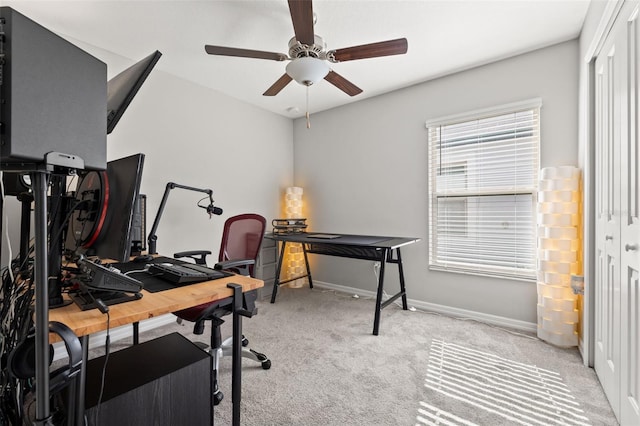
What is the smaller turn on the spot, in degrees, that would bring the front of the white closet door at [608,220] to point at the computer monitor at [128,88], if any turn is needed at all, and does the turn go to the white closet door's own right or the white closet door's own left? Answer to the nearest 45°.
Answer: approximately 45° to the white closet door's own left

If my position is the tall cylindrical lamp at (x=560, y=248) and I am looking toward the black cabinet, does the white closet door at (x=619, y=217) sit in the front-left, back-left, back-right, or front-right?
front-left

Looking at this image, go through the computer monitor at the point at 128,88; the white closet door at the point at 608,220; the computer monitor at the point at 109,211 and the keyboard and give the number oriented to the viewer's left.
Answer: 1

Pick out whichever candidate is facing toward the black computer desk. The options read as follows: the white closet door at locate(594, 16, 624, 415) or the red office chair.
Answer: the white closet door

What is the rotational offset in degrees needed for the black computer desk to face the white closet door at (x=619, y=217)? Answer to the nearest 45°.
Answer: approximately 90° to its left

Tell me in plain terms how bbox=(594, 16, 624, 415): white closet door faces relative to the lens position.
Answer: facing to the left of the viewer

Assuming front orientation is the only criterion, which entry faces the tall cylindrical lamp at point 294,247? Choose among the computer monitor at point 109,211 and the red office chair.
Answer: the computer monitor

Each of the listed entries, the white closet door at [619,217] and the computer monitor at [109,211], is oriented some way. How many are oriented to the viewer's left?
1

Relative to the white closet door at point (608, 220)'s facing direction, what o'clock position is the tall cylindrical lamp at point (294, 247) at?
The tall cylindrical lamp is roughly at 12 o'clock from the white closet door.

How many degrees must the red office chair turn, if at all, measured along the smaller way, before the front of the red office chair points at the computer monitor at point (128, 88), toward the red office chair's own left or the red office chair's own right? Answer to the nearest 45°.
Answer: approximately 45° to the red office chair's own left

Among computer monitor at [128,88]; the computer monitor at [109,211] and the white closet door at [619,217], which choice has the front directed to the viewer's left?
the white closet door

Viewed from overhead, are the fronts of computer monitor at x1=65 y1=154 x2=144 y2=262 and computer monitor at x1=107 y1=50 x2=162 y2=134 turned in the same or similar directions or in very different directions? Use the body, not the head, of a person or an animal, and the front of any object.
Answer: same or similar directions

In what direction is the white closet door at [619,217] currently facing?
to the viewer's left

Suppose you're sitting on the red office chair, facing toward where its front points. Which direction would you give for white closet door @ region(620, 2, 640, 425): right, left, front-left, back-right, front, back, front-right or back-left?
left

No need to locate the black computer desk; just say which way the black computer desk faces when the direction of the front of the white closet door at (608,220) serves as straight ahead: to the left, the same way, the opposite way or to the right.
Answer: to the left

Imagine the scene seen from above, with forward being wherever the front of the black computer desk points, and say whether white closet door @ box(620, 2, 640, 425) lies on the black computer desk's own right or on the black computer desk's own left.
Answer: on the black computer desk's own left

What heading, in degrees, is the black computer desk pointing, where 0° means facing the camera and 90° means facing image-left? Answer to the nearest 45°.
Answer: approximately 45°

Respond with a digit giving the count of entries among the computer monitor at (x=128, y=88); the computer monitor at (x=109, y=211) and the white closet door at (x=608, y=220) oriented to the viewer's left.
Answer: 1
